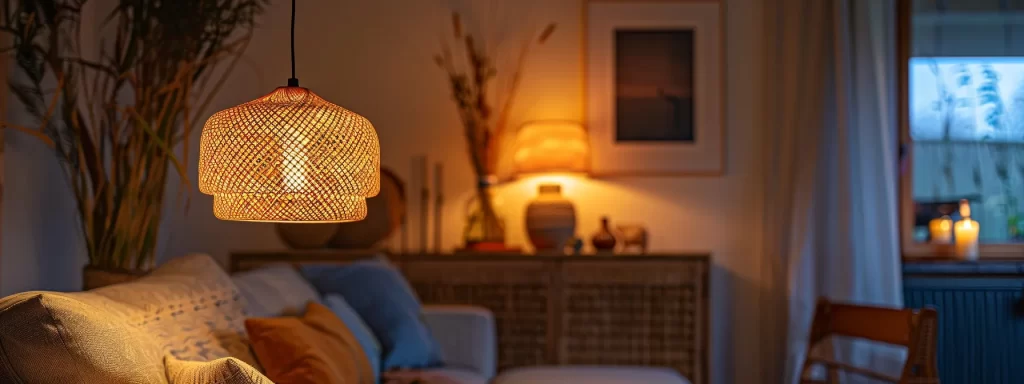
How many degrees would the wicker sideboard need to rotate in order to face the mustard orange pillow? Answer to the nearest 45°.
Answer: approximately 45° to its right

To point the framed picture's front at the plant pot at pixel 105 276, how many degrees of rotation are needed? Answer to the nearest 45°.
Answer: approximately 45° to its right

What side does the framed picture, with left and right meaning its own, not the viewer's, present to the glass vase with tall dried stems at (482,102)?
right

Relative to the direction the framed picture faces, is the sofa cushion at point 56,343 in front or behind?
in front

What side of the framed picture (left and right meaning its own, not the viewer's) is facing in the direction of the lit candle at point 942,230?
left

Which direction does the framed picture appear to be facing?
toward the camera

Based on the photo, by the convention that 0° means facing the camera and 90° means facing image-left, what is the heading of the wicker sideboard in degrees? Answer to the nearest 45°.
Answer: approximately 0°

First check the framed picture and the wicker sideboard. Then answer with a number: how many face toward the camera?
2

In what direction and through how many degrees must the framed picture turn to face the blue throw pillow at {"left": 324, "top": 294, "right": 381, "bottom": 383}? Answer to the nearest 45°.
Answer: approximately 45° to its right
